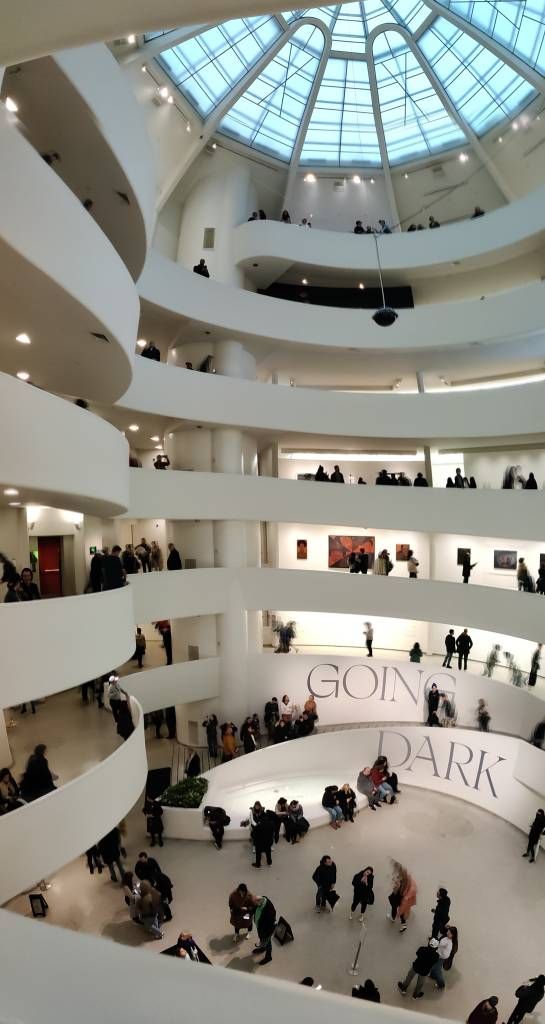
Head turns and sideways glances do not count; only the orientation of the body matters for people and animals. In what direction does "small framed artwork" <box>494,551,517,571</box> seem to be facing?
toward the camera

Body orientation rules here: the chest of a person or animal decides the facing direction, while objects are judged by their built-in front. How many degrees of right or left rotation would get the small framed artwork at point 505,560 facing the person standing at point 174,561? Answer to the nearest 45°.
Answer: approximately 45° to its right

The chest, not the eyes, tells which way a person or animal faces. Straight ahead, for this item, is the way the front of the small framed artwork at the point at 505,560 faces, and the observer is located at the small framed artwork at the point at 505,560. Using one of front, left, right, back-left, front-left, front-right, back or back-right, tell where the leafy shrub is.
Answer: front-right

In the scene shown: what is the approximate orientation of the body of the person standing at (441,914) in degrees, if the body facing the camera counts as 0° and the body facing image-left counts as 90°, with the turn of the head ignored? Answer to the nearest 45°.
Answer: approximately 45°

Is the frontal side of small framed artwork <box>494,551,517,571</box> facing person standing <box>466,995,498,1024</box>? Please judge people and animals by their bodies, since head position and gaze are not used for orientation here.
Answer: yes

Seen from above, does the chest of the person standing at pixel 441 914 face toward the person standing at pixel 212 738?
no
